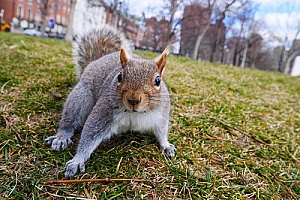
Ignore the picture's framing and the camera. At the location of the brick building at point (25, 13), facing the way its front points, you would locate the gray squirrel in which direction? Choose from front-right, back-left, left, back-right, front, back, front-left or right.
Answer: front-right

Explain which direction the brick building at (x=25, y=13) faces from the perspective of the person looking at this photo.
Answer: facing the viewer and to the right of the viewer

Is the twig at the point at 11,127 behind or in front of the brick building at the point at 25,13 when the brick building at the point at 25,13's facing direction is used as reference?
in front

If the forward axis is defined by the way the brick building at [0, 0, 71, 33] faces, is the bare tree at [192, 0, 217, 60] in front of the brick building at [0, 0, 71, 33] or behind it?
in front

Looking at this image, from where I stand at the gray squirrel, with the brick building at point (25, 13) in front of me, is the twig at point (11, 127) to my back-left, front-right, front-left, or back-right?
front-left
